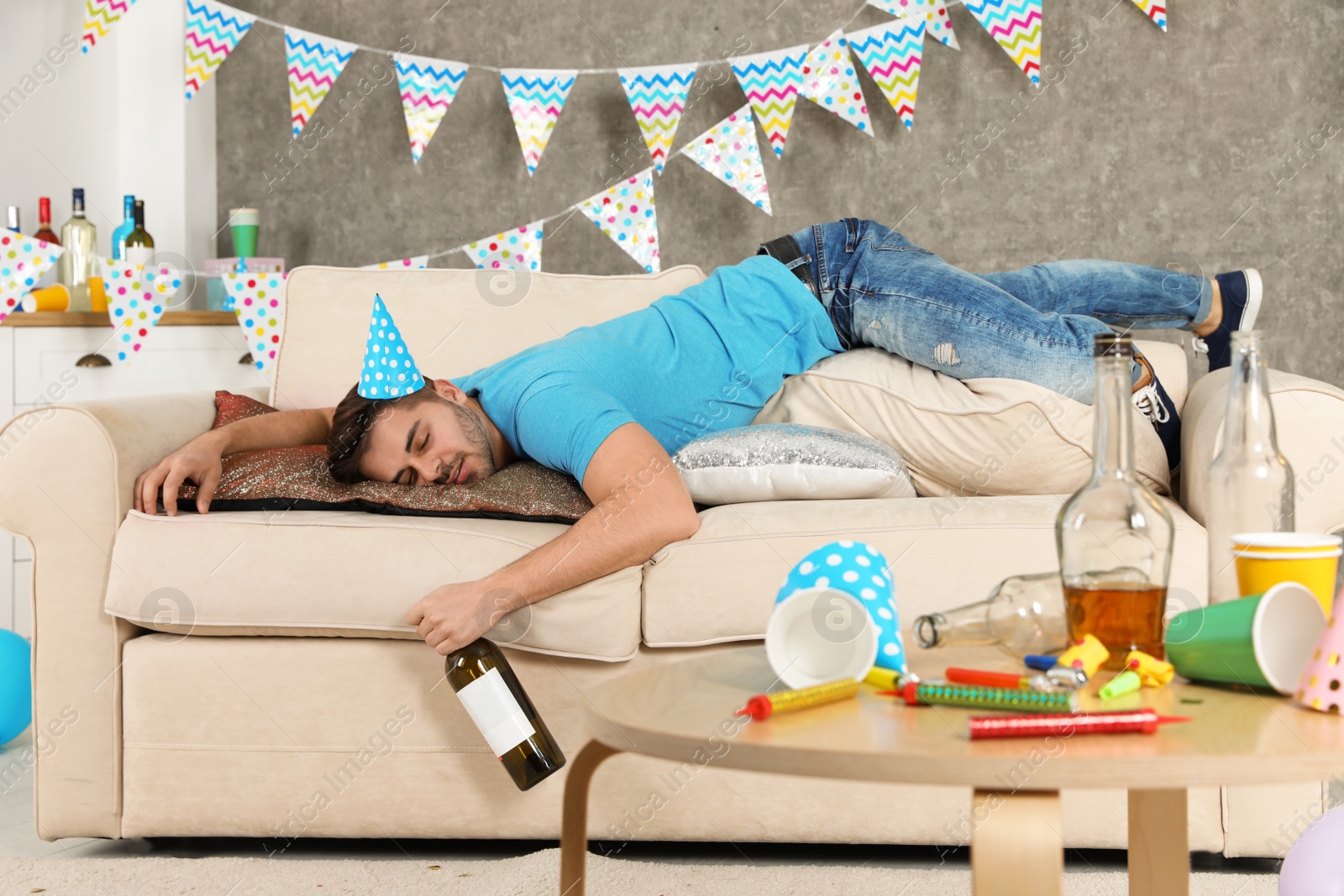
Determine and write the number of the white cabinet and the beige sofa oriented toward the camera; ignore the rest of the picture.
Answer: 2

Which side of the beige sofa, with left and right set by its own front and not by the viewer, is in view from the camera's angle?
front

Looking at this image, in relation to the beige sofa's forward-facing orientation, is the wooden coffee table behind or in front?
in front

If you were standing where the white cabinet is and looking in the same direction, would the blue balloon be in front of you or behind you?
in front

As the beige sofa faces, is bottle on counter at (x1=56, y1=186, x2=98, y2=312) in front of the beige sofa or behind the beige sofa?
behind

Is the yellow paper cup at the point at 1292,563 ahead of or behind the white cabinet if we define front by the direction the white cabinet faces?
ahead

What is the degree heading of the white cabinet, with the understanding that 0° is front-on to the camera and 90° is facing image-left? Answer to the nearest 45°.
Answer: approximately 0°

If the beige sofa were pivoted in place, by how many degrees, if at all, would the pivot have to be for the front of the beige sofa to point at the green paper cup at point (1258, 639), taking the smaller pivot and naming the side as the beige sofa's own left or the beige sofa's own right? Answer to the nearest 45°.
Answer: approximately 45° to the beige sofa's own left

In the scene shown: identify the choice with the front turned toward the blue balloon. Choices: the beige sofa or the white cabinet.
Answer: the white cabinet

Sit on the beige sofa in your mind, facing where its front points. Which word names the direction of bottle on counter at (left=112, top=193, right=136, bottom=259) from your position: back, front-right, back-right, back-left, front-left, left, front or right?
back-right
